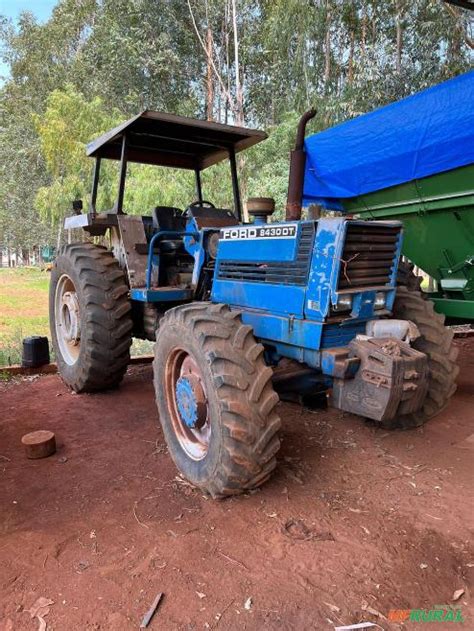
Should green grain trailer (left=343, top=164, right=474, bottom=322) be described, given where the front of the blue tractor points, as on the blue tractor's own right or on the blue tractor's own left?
on the blue tractor's own left

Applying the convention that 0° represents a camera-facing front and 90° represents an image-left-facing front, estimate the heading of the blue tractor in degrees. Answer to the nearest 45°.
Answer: approximately 315°

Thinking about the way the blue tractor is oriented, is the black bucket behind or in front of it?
behind

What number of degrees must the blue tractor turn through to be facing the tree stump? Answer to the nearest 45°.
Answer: approximately 135° to its right

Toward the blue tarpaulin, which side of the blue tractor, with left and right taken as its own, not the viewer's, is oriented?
left
